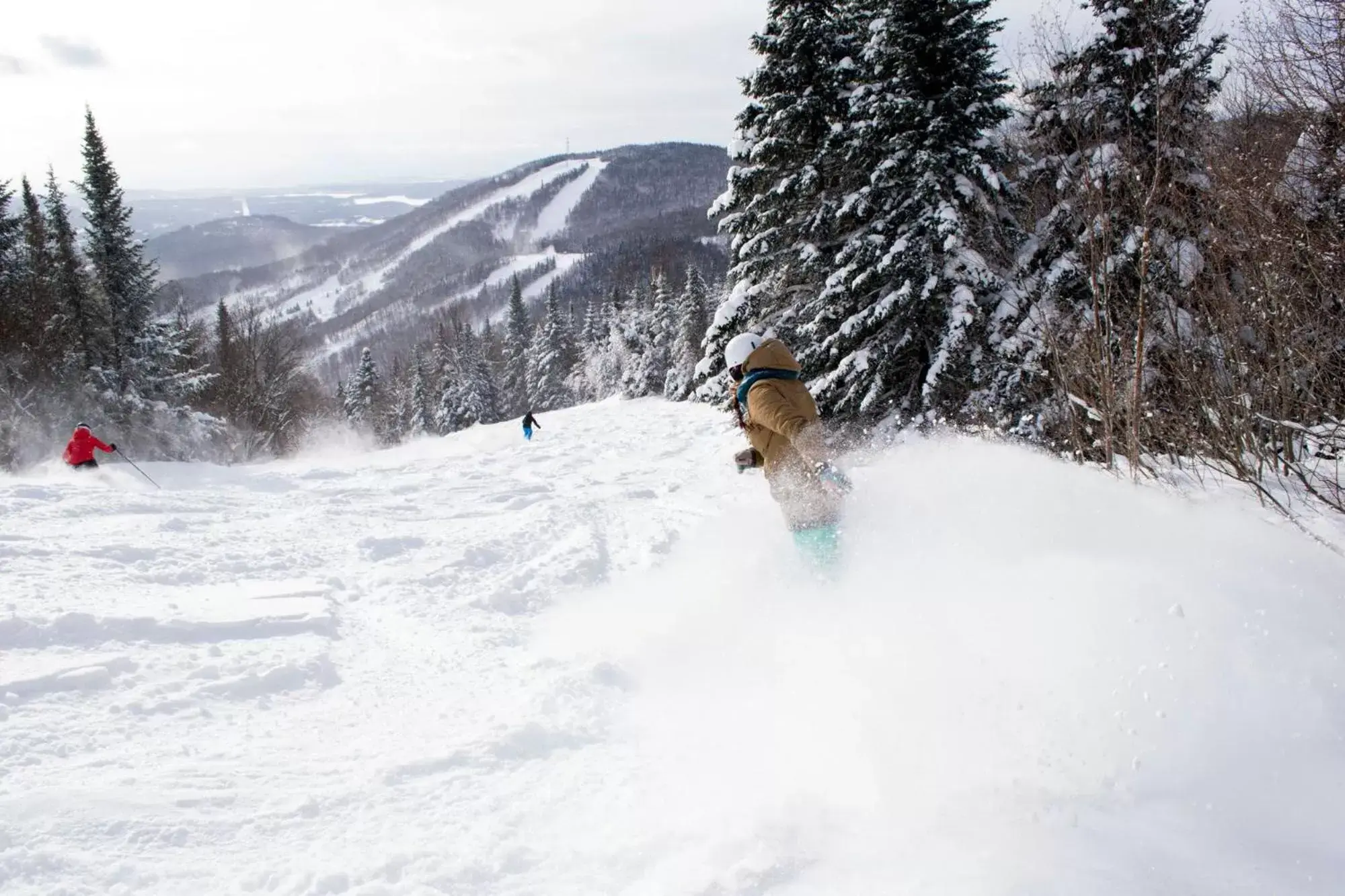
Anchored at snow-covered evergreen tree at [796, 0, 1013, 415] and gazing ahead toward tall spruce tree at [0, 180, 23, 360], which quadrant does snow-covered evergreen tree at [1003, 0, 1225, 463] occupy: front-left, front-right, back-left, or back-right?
back-left

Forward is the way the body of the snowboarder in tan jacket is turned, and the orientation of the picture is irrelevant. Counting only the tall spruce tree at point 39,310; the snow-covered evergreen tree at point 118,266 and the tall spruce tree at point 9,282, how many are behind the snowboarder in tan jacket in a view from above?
0

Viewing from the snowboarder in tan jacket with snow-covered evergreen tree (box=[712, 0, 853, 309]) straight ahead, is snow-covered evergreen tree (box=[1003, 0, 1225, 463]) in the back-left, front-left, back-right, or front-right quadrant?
front-right

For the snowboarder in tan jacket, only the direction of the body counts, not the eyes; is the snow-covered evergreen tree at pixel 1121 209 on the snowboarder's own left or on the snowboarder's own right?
on the snowboarder's own right
